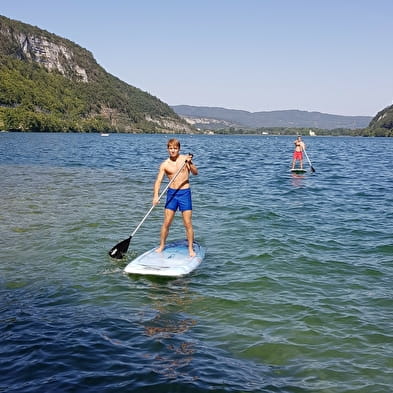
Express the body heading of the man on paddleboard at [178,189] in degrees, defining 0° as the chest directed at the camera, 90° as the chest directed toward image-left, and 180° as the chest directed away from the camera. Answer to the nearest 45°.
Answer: approximately 0°

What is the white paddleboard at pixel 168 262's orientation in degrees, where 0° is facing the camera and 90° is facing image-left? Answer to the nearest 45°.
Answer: approximately 45°
